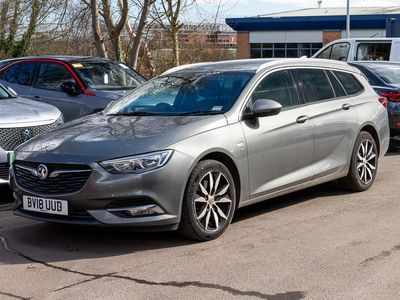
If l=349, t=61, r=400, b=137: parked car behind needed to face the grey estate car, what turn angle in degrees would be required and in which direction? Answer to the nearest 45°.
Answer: approximately 135° to its left

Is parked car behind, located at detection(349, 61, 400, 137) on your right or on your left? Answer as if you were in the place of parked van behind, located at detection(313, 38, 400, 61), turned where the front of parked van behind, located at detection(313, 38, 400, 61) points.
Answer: on your left

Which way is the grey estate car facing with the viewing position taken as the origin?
facing the viewer and to the left of the viewer

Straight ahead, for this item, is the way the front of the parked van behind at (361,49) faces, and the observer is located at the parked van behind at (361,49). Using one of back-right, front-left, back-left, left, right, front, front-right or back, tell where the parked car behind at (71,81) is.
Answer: front-left

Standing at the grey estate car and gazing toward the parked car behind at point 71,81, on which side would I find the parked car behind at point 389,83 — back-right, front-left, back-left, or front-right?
front-right

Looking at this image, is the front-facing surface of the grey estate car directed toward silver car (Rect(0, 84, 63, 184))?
no

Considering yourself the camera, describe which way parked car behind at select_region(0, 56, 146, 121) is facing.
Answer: facing the viewer and to the right of the viewer

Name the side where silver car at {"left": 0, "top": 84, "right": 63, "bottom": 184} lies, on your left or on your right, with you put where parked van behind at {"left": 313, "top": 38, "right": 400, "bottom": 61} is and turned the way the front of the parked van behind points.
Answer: on your left

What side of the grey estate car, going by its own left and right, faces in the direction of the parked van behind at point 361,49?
back

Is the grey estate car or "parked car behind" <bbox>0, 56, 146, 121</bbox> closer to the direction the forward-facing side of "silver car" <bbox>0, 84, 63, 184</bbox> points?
the grey estate car

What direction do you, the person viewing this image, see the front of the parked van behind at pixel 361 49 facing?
facing to the left of the viewer

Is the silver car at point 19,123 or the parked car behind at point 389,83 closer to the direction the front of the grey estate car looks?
the silver car

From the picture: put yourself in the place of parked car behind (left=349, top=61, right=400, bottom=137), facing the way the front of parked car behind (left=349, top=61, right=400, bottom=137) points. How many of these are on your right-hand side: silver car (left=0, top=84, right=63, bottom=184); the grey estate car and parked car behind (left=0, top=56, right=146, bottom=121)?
0

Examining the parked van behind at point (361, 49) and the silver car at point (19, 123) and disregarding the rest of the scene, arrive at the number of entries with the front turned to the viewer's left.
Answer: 1

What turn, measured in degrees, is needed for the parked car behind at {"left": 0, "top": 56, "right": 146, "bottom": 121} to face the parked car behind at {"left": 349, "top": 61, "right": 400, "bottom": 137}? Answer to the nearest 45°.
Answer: approximately 45° to its left

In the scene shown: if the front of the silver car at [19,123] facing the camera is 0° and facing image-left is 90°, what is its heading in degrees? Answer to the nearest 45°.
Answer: approximately 315°
